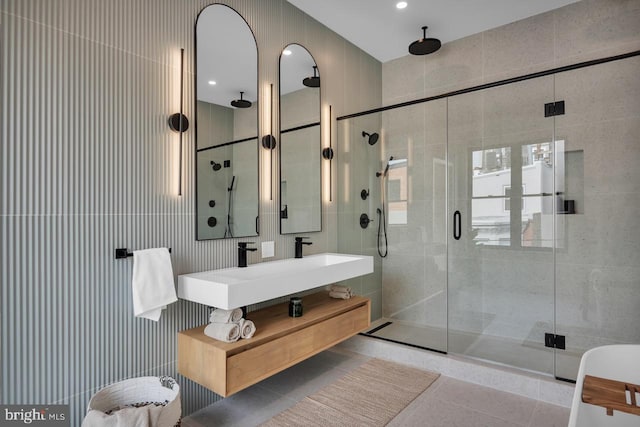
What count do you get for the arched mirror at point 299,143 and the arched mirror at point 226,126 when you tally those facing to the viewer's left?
0

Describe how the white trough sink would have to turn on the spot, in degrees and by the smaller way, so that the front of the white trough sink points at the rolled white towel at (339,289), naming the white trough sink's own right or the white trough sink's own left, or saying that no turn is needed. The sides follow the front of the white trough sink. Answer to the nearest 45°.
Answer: approximately 90° to the white trough sink's own left

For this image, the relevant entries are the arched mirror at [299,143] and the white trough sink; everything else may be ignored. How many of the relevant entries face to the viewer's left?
0

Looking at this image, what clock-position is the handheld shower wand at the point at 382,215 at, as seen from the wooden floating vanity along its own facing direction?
The handheld shower wand is roughly at 9 o'clock from the wooden floating vanity.

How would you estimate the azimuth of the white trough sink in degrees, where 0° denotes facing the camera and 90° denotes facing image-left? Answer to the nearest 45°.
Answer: approximately 315°

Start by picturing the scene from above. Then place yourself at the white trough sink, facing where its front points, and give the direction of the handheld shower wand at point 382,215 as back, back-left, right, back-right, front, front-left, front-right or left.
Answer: left

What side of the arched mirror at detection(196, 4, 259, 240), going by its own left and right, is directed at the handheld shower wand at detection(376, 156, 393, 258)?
left

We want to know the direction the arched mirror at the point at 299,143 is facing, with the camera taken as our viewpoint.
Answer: facing the viewer and to the right of the viewer
